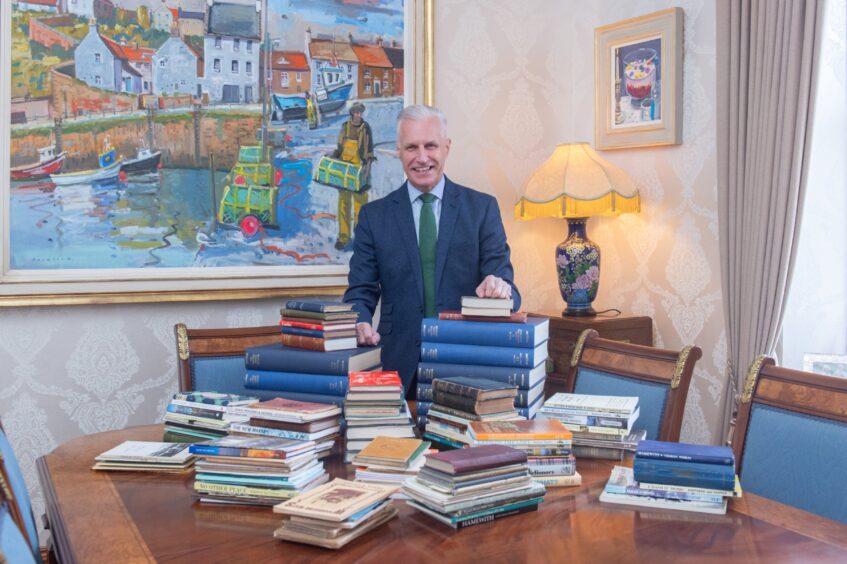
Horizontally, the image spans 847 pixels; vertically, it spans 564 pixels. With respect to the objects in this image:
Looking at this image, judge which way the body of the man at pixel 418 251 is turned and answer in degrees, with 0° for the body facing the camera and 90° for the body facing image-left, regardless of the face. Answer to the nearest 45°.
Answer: approximately 0°

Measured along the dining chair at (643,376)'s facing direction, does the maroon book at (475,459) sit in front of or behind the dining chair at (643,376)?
in front

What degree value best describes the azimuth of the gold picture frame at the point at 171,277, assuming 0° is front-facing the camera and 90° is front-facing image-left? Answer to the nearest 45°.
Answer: approximately 0°

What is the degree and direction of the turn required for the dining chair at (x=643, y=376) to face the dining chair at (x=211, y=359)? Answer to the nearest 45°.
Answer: approximately 45° to its right

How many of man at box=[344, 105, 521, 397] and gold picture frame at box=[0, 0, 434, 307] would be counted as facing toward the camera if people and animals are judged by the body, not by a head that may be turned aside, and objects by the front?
2

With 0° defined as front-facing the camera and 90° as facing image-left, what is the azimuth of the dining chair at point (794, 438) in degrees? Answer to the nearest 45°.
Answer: approximately 45°

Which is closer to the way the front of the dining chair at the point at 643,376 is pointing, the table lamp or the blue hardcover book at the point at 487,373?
the blue hardcover book

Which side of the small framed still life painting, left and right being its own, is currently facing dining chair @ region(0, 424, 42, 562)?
front

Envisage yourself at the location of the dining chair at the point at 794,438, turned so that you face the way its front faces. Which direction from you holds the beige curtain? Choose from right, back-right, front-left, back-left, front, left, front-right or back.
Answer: back-right

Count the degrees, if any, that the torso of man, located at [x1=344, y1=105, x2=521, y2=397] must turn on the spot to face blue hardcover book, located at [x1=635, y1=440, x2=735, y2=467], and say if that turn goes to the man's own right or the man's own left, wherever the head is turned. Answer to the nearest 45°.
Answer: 0° — they already face it

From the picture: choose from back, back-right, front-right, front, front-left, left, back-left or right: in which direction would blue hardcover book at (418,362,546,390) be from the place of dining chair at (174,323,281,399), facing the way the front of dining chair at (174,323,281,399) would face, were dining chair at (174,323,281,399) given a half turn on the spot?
back-right
